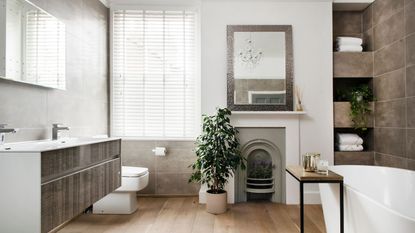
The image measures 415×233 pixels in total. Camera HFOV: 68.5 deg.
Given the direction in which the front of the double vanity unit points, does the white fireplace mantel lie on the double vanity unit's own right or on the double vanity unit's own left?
on the double vanity unit's own left

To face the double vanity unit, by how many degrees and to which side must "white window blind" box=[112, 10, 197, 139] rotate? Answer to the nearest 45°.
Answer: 0° — it already faces it

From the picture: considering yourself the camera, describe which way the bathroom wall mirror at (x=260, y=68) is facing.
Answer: facing the viewer

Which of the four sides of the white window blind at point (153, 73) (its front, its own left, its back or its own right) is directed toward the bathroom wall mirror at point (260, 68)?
left

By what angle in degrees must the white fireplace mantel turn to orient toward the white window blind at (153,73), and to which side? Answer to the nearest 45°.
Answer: approximately 90° to its right

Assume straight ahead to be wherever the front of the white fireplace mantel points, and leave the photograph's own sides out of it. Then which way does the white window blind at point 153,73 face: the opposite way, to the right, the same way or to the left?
the same way

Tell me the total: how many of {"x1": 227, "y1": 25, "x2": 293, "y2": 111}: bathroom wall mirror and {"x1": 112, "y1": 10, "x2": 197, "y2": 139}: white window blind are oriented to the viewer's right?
0

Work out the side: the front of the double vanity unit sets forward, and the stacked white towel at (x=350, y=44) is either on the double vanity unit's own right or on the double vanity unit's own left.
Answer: on the double vanity unit's own left

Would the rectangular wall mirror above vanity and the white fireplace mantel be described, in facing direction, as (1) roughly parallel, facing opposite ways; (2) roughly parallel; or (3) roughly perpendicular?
roughly perpendicular

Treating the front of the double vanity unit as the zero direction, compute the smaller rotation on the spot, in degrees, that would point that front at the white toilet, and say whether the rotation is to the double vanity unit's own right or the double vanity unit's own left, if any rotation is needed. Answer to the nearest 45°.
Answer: approximately 90° to the double vanity unit's own left

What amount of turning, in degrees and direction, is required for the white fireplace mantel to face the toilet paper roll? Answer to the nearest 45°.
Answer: approximately 90° to its right

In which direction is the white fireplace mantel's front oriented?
toward the camera

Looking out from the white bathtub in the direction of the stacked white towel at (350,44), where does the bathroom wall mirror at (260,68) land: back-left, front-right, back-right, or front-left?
front-left
